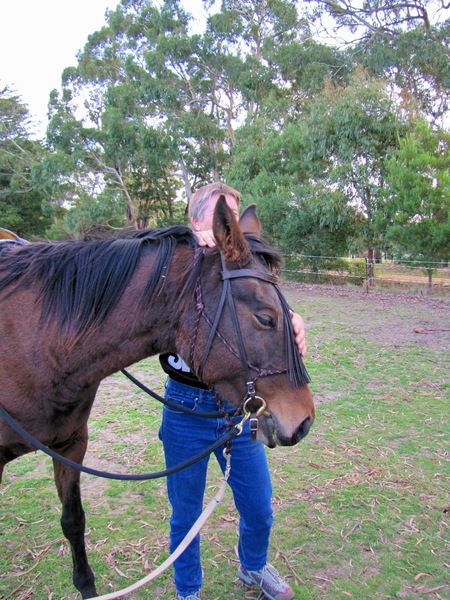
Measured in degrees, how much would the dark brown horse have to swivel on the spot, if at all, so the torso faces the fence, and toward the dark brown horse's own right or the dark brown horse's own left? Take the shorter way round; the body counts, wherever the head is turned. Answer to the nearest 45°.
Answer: approximately 45° to the dark brown horse's own left

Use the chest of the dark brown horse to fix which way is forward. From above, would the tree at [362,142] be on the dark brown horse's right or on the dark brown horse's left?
on the dark brown horse's left

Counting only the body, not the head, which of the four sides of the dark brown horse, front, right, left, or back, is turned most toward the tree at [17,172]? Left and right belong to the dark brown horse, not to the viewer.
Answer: left

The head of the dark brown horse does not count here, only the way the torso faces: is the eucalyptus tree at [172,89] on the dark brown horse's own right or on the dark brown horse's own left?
on the dark brown horse's own left

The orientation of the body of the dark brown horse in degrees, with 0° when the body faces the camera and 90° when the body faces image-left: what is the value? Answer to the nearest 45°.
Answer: approximately 270°

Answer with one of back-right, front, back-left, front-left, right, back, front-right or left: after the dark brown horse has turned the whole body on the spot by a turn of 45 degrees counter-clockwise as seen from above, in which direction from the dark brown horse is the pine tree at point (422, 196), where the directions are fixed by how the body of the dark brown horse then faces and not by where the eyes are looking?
front
